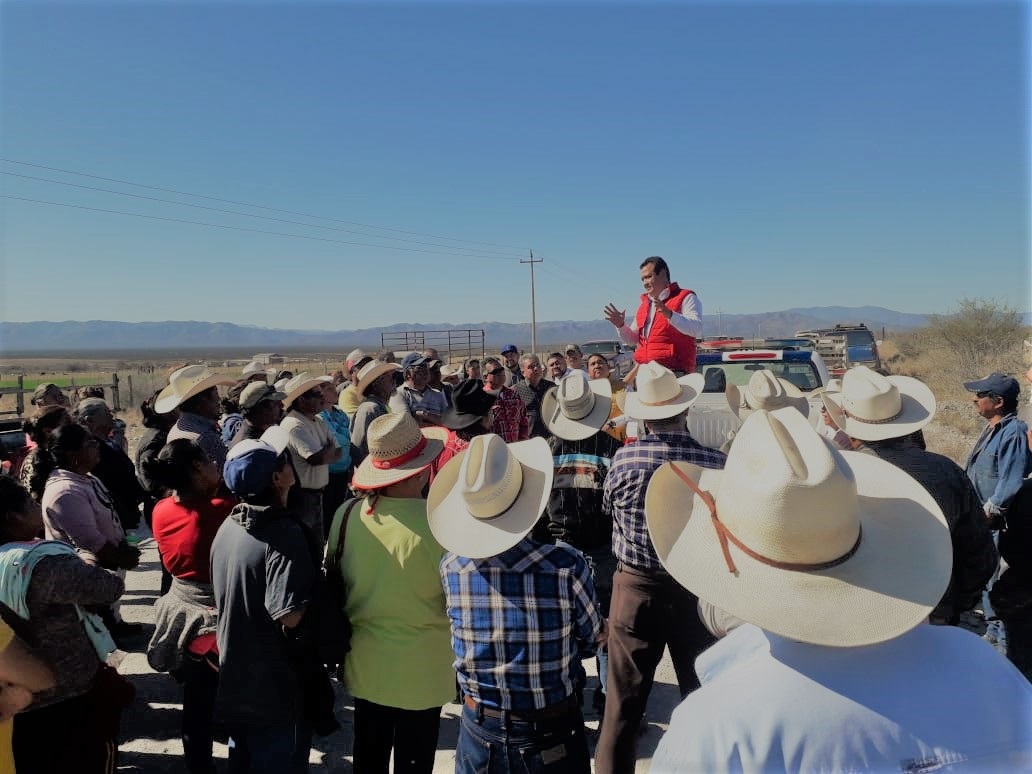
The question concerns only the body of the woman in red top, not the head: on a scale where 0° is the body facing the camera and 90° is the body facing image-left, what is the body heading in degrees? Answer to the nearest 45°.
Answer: approximately 225°

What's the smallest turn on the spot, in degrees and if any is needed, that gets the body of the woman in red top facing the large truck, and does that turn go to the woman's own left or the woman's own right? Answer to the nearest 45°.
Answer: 0° — they already face it

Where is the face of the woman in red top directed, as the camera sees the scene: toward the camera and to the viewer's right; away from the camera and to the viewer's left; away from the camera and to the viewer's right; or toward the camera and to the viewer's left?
away from the camera and to the viewer's right
